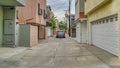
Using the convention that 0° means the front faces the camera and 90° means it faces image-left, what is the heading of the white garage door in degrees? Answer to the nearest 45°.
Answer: approximately 45°
